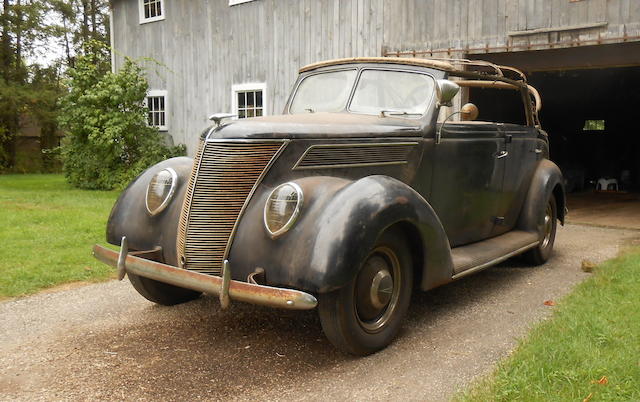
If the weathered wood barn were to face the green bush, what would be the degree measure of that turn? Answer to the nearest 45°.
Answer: approximately 90° to its right

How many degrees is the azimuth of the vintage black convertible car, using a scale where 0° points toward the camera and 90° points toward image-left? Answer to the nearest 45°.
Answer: approximately 45°

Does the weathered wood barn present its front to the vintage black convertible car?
yes

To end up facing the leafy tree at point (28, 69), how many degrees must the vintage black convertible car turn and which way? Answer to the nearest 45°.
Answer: approximately 90° to its right

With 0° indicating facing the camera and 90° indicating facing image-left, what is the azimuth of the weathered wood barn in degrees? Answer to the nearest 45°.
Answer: approximately 0°

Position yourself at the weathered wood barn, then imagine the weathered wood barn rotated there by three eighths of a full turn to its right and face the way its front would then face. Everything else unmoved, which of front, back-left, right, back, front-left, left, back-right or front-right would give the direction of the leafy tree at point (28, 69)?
front

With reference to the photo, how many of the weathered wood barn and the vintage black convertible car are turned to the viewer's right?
0
